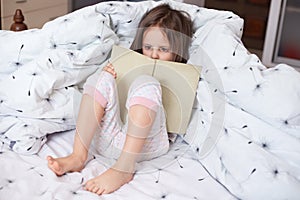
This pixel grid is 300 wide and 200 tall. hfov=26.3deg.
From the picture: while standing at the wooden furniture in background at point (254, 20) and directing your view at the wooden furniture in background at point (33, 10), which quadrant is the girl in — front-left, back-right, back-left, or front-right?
front-left

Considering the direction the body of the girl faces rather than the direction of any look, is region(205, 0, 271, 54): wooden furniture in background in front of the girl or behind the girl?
behind

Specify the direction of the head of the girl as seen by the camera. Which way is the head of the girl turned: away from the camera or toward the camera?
toward the camera

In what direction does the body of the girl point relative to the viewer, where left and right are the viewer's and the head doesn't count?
facing the viewer and to the left of the viewer

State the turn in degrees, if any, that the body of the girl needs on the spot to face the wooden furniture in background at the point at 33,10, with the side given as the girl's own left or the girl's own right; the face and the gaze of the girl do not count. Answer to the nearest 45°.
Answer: approximately 135° to the girl's own right
